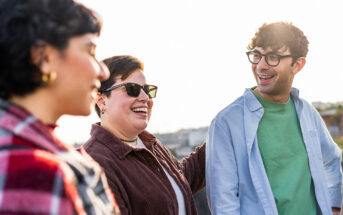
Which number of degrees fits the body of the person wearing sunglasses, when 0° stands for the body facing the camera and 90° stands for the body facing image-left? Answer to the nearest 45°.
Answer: approximately 315°

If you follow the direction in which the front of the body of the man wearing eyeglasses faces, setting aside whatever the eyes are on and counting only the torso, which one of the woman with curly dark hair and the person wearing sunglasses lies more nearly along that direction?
the woman with curly dark hair

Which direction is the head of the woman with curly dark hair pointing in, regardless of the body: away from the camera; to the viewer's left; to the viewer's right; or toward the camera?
to the viewer's right

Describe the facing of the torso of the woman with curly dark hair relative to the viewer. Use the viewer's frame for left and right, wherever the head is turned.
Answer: facing to the right of the viewer

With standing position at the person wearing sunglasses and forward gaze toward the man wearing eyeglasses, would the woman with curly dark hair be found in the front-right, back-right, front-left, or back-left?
back-right

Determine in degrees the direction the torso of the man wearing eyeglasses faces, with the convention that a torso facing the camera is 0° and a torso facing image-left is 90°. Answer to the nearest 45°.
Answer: approximately 0°

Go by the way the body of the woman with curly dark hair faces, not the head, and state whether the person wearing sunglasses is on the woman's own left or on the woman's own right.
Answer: on the woman's own left

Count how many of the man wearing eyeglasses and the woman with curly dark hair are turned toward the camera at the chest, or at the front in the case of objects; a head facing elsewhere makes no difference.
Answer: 1

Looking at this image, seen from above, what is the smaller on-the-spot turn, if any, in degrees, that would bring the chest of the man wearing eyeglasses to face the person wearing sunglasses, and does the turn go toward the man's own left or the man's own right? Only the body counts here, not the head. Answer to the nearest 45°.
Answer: approximately 45° to the man's own right
